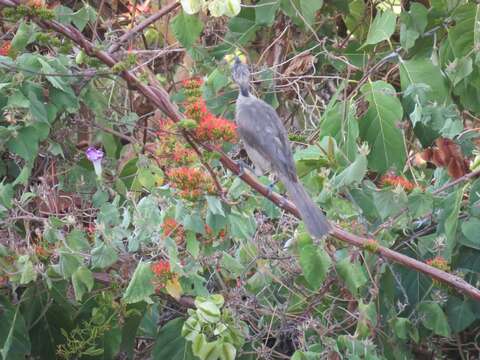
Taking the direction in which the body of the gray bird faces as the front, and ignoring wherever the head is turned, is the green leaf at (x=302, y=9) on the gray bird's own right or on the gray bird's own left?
on the gray bird's own right

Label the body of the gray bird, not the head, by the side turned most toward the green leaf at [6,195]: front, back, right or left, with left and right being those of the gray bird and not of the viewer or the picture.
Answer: left

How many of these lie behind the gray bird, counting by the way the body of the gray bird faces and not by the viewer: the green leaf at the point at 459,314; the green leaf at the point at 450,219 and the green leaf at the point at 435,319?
3

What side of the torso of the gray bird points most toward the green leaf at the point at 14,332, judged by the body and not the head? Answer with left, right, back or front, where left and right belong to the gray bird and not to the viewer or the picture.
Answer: left

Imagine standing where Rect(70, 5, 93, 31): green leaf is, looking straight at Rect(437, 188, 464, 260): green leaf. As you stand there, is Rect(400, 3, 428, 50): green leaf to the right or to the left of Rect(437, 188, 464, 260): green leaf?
left

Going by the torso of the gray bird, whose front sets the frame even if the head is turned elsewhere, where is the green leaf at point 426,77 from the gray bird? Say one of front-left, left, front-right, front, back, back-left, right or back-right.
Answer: back-right

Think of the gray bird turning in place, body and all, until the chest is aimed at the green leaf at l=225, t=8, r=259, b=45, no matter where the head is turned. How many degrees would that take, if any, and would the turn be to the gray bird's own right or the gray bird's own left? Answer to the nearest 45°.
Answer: approximately 45° to the gray bird's own right

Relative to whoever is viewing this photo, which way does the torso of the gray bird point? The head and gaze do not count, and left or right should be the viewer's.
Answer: facing away from the viewer and to the left of the viewer

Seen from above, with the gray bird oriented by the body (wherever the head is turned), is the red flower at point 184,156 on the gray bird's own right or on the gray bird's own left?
on the gray bird's own left

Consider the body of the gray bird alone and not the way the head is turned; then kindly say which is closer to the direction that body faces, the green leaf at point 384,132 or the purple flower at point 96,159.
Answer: the purple flower

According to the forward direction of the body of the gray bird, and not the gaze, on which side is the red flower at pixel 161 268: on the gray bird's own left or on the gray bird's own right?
on the gray bird's own left

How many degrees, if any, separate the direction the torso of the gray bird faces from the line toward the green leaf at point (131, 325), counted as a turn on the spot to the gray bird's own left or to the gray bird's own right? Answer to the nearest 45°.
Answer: approximately 90° to the gray bird's own left
